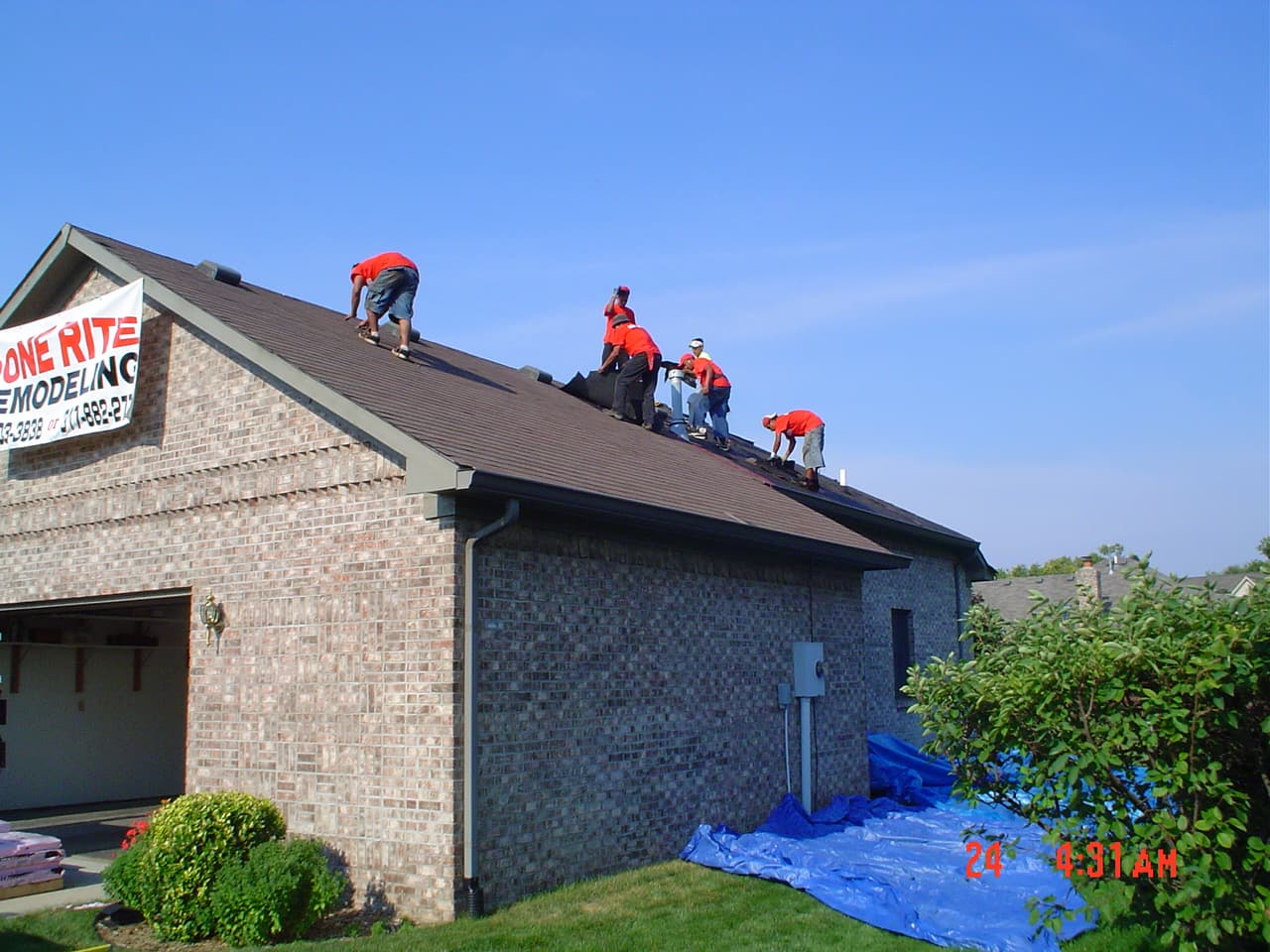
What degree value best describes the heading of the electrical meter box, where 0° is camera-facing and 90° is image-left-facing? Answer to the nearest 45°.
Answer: approximately 315°

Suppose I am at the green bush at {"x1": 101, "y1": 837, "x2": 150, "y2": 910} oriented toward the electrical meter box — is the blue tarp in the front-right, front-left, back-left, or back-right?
front-right

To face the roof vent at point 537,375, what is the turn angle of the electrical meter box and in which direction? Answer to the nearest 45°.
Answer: approximately 180°

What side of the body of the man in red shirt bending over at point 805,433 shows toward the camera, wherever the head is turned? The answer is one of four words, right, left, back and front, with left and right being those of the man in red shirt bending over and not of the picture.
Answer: left

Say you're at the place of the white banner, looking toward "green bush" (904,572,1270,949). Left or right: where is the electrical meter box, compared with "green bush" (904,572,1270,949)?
left

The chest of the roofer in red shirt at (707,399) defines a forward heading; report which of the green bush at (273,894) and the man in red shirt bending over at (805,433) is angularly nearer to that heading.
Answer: the green bush

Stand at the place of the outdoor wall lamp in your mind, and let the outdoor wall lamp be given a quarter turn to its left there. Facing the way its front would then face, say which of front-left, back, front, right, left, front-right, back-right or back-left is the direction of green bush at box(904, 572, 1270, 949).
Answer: front

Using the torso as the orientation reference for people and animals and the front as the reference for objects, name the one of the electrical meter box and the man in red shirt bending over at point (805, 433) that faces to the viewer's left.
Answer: the man in red shirt bending over

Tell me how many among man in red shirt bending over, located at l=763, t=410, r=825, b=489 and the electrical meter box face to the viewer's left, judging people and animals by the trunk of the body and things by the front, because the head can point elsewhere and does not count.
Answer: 1

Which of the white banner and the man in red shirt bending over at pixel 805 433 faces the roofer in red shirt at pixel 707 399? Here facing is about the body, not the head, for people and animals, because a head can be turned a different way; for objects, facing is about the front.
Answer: the man in red shirt bending over

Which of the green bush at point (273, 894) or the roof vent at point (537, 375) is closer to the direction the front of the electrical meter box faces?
the green bush
